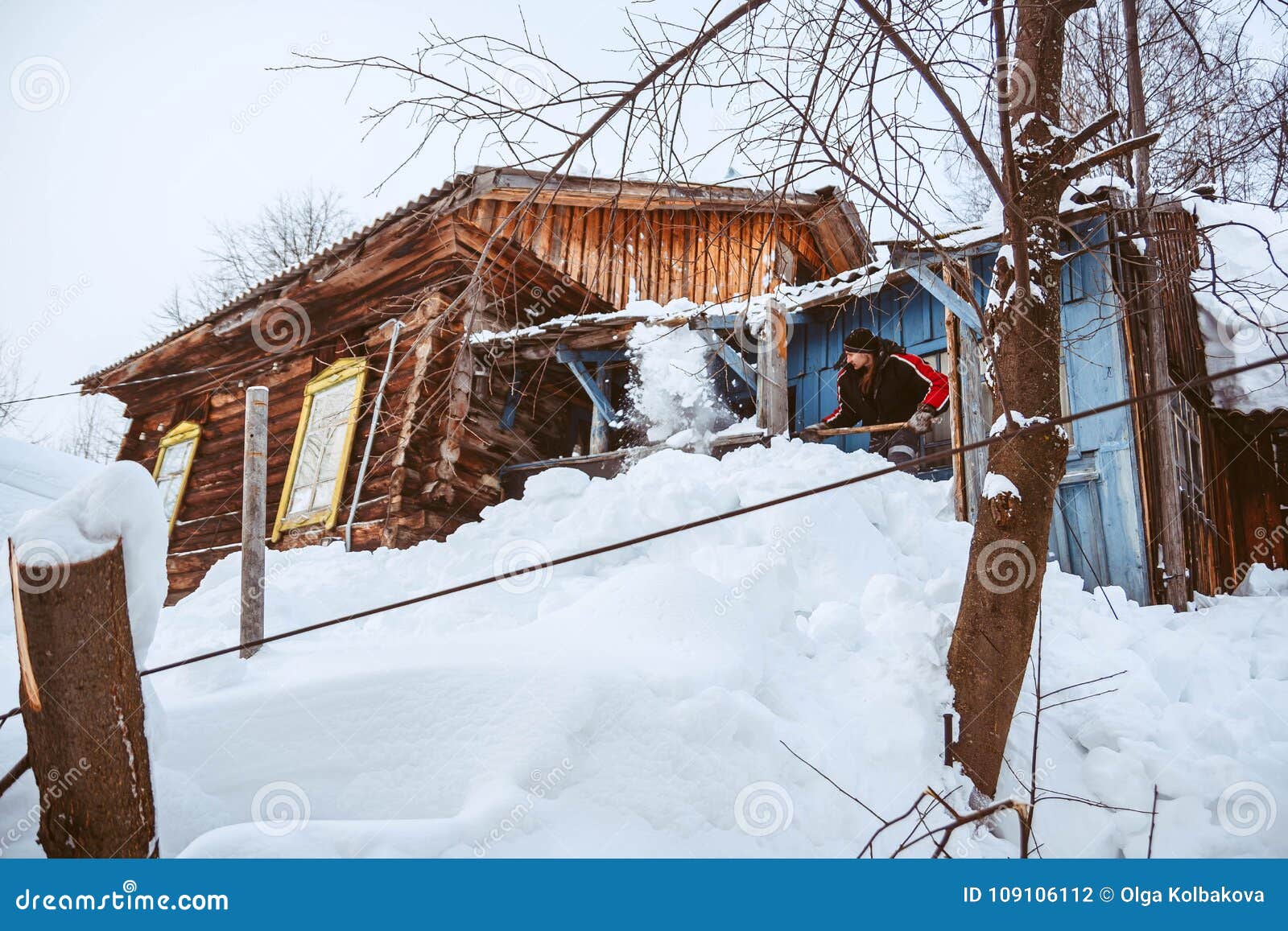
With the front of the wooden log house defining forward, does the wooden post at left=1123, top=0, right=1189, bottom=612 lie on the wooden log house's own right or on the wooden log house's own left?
on the wooden log house's own left

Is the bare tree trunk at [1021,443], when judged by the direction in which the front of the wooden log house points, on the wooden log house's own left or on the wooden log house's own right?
on the wooden log house's own left

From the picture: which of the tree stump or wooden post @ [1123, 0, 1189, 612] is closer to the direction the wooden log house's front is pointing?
the tree stump
